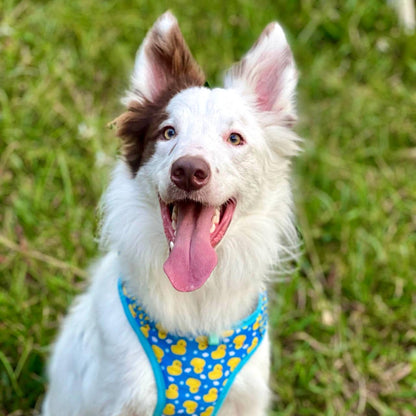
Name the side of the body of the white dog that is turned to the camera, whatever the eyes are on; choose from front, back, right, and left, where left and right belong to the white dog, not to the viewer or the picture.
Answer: front
